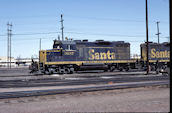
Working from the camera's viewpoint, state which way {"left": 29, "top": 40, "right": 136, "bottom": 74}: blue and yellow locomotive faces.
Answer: facing the viewer and to the left of the viewer
